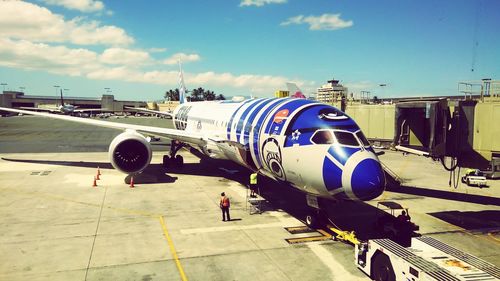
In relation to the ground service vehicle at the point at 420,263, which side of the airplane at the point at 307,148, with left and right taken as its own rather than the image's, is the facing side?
front

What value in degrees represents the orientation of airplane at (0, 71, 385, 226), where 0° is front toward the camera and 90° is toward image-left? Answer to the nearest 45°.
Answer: approximately 315°

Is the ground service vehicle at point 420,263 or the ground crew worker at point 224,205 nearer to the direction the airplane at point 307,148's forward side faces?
the ground service vehicle

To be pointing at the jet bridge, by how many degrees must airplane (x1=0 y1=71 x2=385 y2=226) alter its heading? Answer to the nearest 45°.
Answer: approximately 45° to its left

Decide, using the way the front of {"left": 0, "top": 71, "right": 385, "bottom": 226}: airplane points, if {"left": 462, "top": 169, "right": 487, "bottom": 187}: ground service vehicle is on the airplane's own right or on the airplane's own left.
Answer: on the airplane's own left
